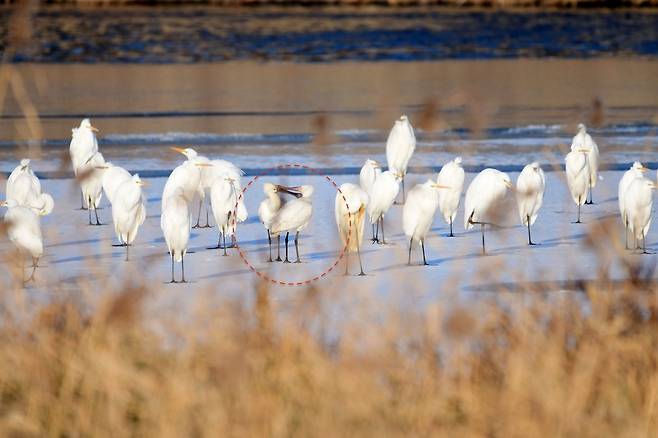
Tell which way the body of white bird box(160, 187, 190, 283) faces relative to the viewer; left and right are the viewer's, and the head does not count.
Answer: facing away from the viewer

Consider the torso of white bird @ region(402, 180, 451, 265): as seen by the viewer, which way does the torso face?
to the viewer's right

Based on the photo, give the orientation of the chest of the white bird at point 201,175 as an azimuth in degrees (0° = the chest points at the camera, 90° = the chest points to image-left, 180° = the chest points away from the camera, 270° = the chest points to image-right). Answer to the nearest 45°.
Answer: approximately 90°

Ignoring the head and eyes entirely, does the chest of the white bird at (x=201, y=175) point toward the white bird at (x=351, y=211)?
no

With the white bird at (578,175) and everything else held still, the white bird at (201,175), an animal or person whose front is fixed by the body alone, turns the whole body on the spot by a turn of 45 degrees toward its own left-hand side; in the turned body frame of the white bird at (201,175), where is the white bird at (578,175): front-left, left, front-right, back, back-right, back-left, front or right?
back-left

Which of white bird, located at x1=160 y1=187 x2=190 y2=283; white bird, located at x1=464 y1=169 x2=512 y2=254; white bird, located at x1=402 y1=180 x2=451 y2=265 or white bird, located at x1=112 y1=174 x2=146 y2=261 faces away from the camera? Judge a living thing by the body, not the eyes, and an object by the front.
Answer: white bird, located at x1=160 y1=187 x2=190 y2=283

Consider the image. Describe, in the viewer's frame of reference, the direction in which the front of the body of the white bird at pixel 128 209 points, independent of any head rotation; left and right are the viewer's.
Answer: facing the viewer and to the right of the viewer

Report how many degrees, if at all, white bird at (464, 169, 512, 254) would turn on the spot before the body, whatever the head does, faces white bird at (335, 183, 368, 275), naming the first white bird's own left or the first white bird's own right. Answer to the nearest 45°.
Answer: approximately 135° to the first white bird's own right

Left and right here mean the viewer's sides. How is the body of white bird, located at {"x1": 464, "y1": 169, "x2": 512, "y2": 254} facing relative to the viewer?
facing to the right of the viewer
